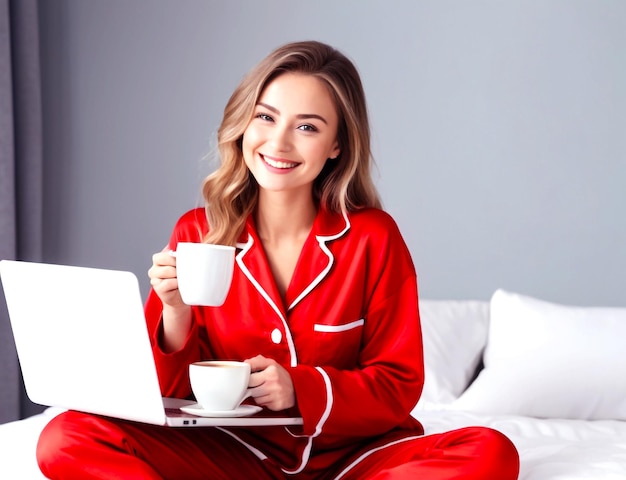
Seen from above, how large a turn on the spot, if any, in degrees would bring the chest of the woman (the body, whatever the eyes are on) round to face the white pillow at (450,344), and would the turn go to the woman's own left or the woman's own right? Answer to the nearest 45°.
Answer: approximately 135° to the woman's own left

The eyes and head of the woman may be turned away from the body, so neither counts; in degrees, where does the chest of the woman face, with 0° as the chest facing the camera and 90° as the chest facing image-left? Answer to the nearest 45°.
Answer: approximately 0°

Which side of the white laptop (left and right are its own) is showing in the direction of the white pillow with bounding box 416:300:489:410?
front

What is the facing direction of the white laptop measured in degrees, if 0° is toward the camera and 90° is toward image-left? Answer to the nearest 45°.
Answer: approximately 225°

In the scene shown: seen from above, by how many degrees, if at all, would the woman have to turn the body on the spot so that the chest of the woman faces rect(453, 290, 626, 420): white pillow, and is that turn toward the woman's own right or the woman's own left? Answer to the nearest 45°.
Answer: approximately 135° to the woman's own left

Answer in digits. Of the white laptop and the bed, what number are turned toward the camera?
1
